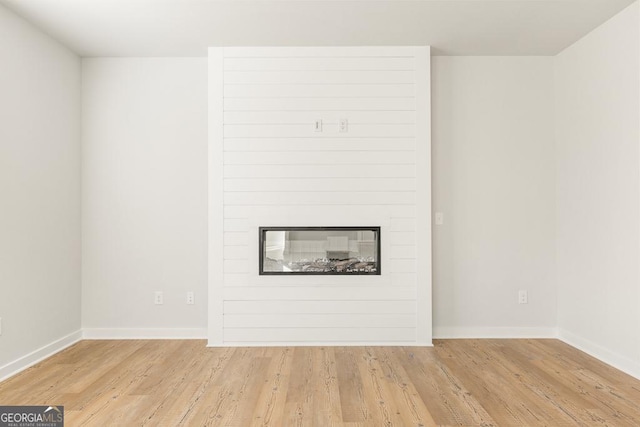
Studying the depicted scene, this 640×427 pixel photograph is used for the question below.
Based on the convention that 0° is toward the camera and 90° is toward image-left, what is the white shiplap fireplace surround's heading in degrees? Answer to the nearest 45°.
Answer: approximately 0°
